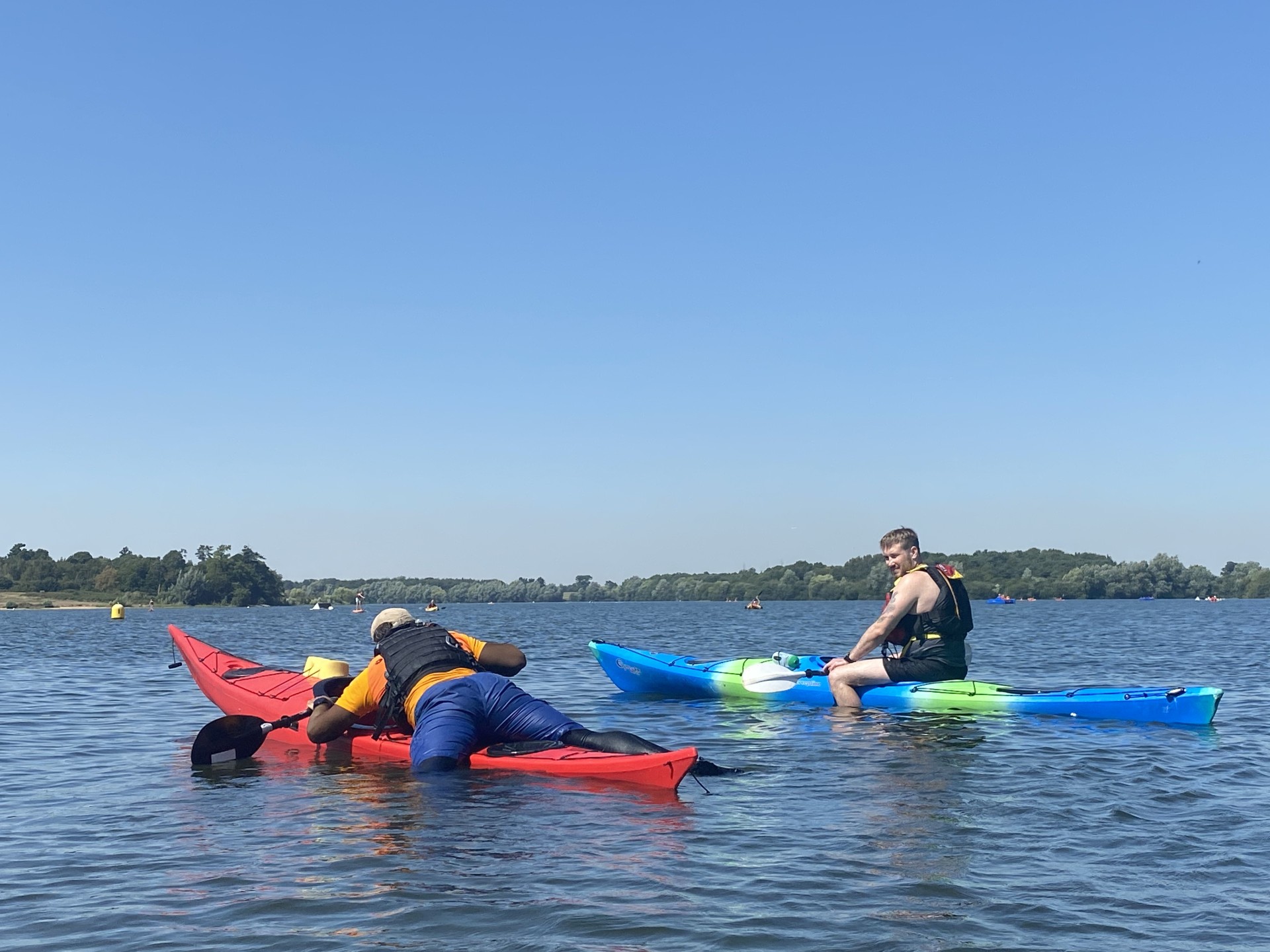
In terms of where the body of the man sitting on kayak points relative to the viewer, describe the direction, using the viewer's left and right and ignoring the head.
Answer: facing to the left of the viewer

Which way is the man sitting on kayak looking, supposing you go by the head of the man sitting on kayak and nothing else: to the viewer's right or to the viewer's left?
to the viewer's left

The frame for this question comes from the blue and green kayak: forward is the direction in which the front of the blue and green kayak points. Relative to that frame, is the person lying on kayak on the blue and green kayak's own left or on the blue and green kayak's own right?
on the blue and green kayak's own left

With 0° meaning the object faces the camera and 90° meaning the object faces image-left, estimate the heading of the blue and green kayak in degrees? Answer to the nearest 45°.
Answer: approximately 90°

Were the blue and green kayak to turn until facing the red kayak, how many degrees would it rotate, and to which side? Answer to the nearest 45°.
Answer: approximately 45° to its left
